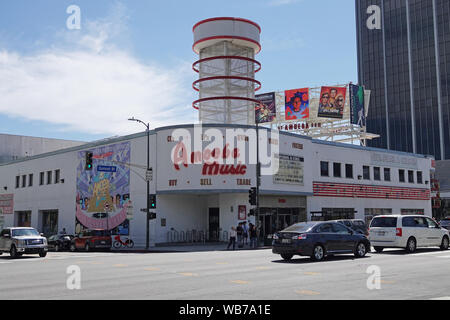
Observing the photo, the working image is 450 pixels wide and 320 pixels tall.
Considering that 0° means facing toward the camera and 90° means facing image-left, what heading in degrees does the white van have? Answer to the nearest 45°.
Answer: approximately 225°

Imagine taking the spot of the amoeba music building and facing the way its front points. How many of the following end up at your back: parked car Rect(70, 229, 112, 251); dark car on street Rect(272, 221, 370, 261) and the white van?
0

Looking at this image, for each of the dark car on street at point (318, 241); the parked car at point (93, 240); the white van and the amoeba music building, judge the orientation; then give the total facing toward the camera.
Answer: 1

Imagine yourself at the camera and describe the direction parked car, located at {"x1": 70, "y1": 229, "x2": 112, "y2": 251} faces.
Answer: facing away from the viewer and to the left of the viewer

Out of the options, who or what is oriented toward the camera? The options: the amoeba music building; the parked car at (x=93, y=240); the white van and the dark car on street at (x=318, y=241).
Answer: the amoeba music building

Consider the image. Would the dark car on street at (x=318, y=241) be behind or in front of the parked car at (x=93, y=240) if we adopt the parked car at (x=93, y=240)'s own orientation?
behind

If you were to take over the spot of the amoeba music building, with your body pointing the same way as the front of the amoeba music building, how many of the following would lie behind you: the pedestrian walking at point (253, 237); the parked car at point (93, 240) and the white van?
0

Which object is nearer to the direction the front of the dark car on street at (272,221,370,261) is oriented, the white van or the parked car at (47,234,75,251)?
the white van

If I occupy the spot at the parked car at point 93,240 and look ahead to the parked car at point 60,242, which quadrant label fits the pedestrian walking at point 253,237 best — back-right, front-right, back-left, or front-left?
back-right

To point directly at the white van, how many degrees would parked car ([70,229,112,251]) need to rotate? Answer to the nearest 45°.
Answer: approximately 180°

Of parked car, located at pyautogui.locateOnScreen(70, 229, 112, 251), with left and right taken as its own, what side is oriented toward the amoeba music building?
right

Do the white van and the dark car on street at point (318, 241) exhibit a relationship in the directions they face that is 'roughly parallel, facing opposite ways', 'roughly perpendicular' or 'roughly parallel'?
roughly parallel

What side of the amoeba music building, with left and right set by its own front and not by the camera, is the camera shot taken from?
front

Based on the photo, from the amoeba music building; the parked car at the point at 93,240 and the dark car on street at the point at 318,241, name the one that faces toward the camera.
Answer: the amoeba music building
